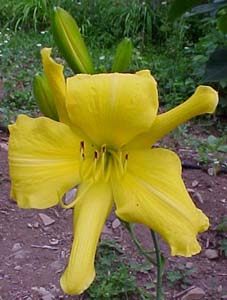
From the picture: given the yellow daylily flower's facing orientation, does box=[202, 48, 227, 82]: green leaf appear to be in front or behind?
behind

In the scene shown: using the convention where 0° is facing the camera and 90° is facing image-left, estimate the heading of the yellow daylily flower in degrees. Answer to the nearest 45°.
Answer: approximately 0°

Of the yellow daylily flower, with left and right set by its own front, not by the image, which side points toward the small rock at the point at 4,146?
back

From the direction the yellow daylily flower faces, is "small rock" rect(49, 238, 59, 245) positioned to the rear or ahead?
to the rear

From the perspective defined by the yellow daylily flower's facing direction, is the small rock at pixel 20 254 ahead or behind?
behind

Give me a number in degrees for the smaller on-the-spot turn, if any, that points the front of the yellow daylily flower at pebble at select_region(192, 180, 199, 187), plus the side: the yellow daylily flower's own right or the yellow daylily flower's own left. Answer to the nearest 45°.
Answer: approximately 180°
